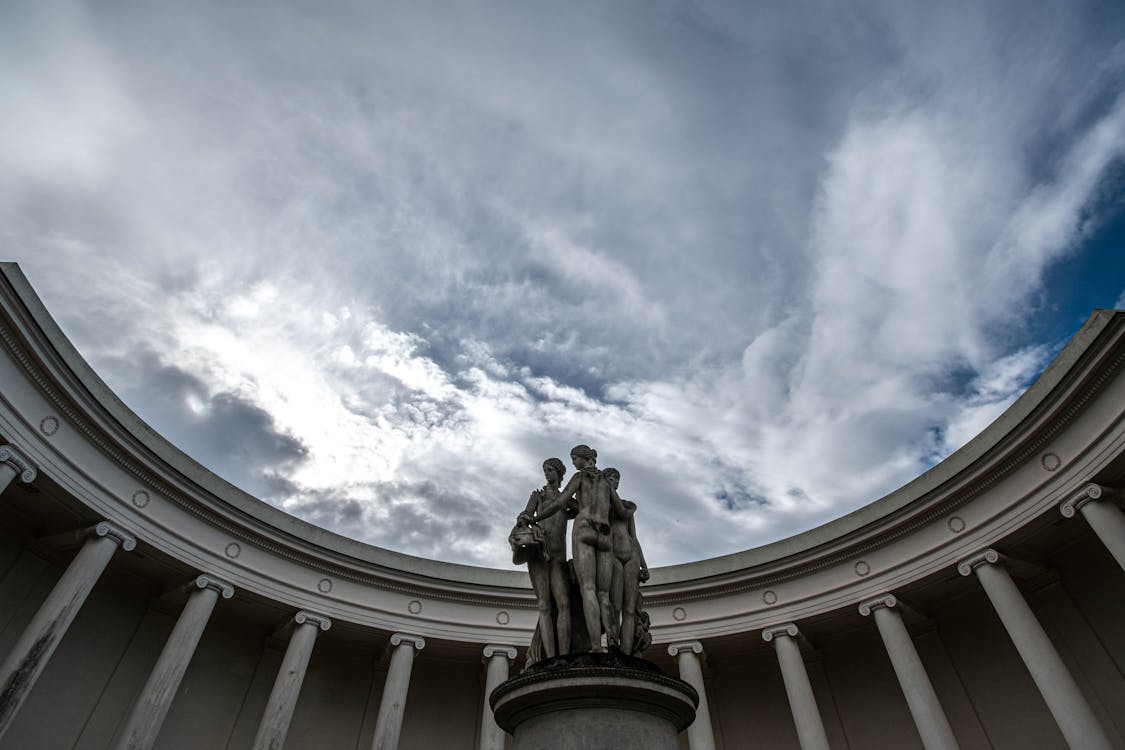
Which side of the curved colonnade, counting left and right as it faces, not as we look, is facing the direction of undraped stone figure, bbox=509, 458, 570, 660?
front

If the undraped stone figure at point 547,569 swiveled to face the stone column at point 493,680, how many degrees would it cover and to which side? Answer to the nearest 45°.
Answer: approximately 135° to its right

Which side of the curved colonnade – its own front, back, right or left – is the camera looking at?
front

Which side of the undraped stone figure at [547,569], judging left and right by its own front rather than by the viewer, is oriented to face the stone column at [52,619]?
right

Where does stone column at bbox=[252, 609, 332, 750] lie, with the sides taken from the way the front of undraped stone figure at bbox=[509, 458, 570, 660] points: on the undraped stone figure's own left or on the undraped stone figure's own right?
on the undraped stone figure's own right

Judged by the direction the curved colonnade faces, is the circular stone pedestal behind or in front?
in front

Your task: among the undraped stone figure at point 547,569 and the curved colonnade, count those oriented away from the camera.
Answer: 0

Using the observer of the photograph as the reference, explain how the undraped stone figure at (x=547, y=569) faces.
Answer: facing the viewer and to the left of the viewer

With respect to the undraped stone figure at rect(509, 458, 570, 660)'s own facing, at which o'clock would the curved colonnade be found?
The curved colonnade is roughly at 6 o'clock from the undraped stone figure.
